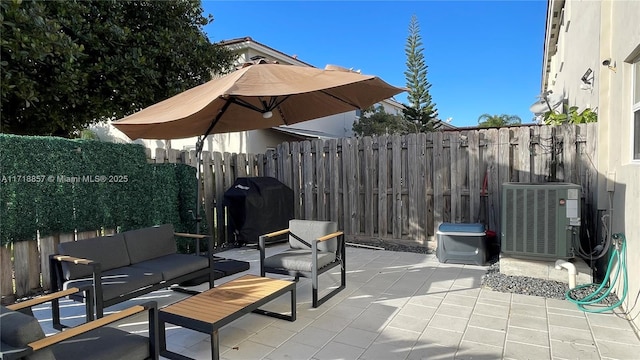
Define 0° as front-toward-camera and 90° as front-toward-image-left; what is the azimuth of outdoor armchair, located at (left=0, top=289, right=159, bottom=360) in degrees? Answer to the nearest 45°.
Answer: approximately 225°

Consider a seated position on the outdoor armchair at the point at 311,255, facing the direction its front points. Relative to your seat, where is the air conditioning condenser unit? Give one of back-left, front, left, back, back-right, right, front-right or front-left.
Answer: back-left

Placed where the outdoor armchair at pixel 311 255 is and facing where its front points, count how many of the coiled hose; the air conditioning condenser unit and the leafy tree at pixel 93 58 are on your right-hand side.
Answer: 1

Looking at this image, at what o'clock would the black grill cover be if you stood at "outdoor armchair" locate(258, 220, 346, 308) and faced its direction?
The black grill cover is roughly at 4 o'clock from the outdoor armchair.

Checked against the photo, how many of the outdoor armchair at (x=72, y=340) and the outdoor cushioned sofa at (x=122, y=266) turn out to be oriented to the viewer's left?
0

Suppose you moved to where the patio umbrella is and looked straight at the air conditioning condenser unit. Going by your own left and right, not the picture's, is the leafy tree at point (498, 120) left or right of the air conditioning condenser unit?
left

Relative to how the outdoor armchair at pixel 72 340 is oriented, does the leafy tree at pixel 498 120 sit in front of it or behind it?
in front

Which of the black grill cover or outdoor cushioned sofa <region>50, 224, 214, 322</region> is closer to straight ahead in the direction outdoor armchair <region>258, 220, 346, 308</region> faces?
the outdoor cushioned sofa

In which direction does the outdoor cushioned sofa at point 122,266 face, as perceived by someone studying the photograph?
facing the viewer and to the right of the viewer

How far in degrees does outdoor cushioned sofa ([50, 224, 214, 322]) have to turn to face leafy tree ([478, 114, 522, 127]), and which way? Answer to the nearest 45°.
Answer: approximately 90° to its left
